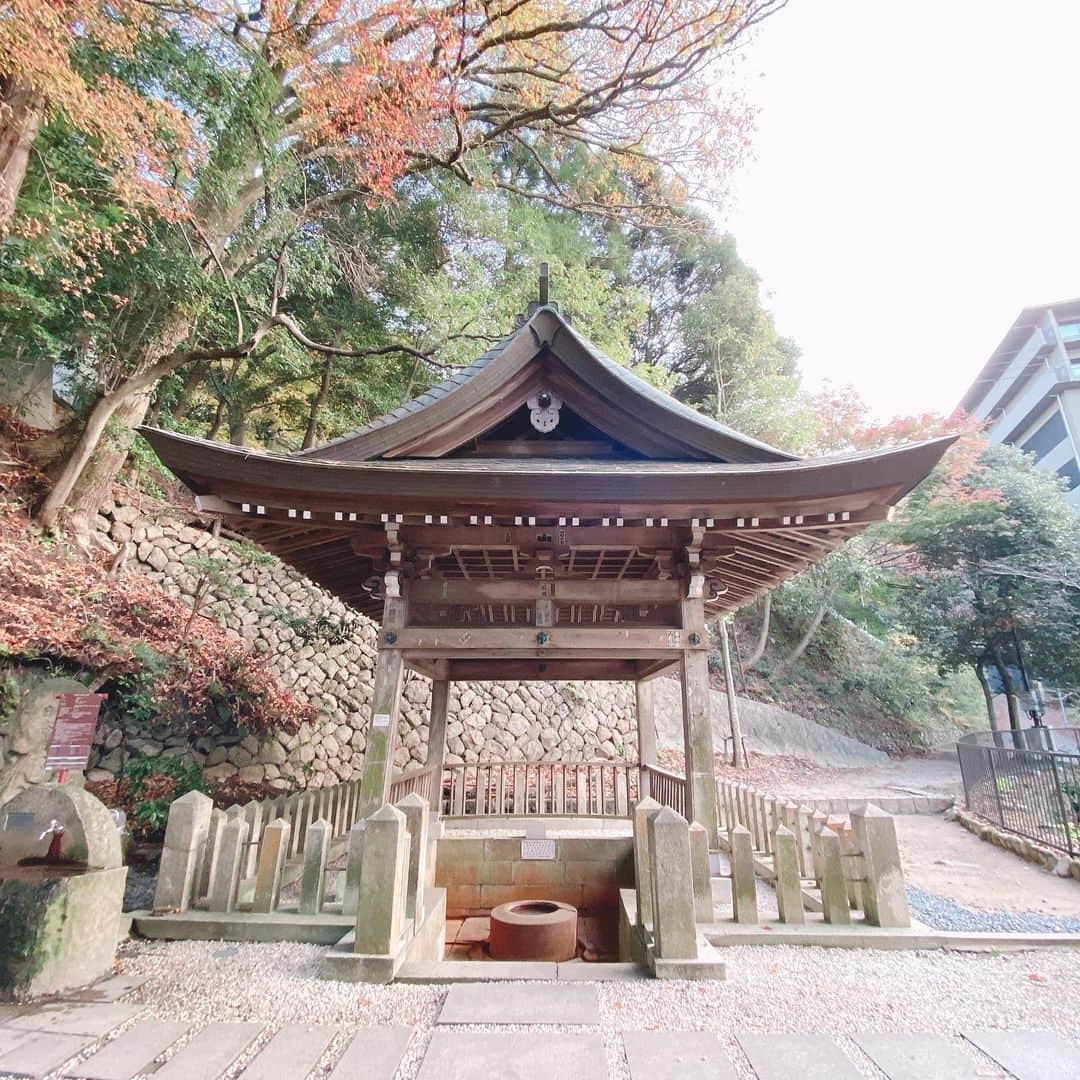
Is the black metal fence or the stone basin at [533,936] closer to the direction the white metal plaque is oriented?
the stone basin

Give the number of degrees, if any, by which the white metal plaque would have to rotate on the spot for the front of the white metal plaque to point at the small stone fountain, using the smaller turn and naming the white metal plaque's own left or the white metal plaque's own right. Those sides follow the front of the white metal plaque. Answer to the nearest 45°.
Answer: approximately 45° to the white metal plaque's own right

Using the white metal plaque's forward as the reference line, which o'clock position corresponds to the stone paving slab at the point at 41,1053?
The stone paving slab is roughly at 1 o'clock from the white metal plaque.

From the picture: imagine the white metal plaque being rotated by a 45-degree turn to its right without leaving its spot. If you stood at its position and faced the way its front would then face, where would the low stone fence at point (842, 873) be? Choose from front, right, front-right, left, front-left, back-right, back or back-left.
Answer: left

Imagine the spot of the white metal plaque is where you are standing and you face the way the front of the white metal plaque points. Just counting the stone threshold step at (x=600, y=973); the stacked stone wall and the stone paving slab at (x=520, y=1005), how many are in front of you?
2

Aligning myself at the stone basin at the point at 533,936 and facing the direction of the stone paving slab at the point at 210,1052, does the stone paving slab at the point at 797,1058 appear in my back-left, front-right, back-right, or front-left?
front-left

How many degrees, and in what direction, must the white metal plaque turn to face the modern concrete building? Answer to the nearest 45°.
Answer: approximately 135° to its left

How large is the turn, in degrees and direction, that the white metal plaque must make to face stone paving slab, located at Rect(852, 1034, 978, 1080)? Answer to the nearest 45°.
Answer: approximately 45° to its left

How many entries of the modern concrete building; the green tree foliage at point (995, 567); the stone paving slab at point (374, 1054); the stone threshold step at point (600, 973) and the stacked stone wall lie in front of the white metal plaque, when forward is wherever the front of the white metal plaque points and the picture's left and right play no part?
2

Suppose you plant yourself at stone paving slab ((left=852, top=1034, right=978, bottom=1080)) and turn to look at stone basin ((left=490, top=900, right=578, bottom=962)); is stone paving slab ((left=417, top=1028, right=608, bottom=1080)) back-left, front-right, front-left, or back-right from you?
front-left

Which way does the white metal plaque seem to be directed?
toward the camera

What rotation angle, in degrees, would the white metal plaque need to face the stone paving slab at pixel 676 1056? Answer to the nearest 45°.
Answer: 0° — it already faces it

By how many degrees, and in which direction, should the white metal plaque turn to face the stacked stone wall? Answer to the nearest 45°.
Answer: approximately 135° to its right

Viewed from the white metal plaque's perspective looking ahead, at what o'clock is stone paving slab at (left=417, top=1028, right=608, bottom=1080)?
The stone paving slab is roughly at 12 o'clock from the white metal plaque.

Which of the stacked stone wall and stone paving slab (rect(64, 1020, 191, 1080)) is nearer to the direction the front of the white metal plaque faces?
the stone paving slab

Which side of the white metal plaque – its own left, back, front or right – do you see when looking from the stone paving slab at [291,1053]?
front

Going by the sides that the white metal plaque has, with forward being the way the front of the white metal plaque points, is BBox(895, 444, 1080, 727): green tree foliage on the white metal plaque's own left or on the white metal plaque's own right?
on the white metal plaque's own left

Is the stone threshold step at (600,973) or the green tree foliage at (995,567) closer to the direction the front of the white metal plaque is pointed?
the stone threshold step

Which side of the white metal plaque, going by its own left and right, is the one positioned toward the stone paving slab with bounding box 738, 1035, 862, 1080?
front
